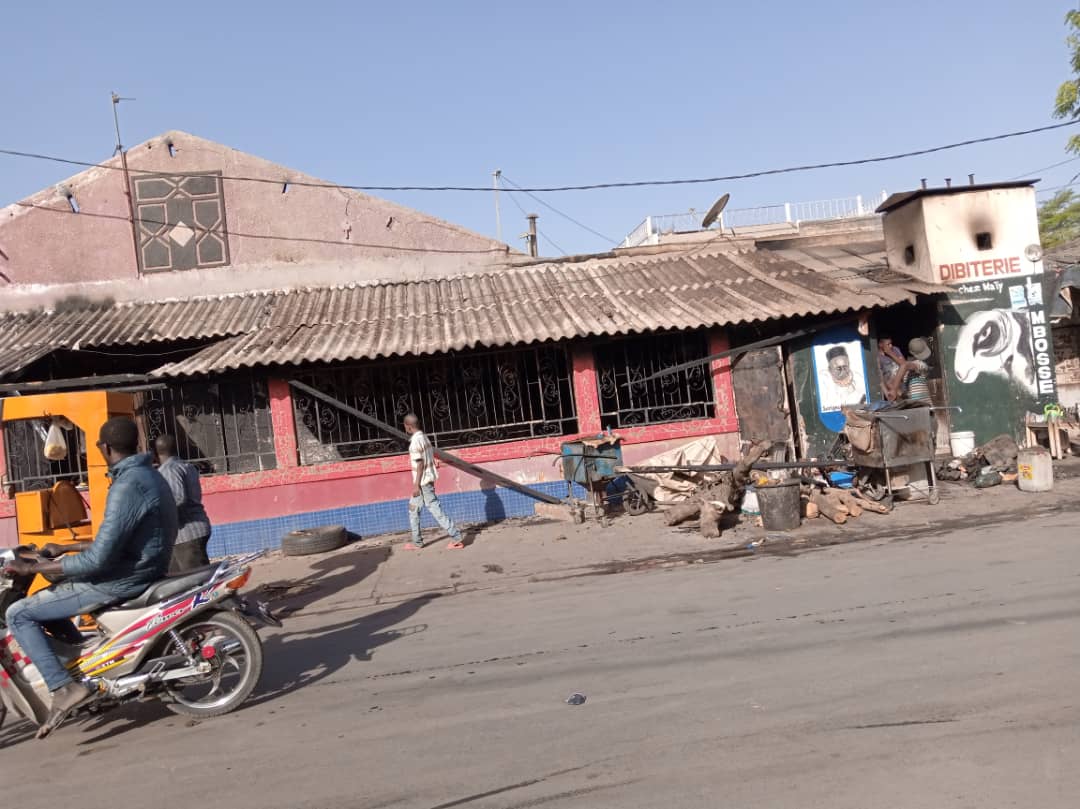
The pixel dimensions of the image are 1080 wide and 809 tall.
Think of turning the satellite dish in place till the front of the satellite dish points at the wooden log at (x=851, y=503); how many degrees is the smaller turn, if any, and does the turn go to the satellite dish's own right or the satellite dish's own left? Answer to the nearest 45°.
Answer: approximately 90° to the satellite dish's own left

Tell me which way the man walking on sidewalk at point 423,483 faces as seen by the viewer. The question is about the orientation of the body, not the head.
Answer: to the viewer's left

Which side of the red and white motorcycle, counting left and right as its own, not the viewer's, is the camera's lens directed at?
left

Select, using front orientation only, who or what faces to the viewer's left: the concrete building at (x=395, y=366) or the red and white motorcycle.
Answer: the red and white motorcycle

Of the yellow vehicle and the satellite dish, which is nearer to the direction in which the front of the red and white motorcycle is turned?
the yellow vehicle

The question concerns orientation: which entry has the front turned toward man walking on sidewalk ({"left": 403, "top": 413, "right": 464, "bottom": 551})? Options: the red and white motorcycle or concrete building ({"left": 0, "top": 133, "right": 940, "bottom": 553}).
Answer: the concrete building

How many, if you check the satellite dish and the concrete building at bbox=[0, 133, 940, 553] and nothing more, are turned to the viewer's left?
1

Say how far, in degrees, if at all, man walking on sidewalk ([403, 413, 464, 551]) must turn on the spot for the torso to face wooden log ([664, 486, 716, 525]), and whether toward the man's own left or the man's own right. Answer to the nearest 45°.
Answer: approximately 180°

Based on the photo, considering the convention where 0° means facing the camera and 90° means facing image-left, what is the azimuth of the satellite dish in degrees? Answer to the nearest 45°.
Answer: approximately 90°

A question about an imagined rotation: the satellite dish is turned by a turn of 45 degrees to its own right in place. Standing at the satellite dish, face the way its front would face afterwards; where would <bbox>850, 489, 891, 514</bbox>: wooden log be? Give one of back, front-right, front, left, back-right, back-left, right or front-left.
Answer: back-left

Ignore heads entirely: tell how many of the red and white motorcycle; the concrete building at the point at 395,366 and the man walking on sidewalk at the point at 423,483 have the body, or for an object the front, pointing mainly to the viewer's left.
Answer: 2

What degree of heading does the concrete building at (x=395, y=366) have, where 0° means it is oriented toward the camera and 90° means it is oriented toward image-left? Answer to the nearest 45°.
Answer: approximately 0°
